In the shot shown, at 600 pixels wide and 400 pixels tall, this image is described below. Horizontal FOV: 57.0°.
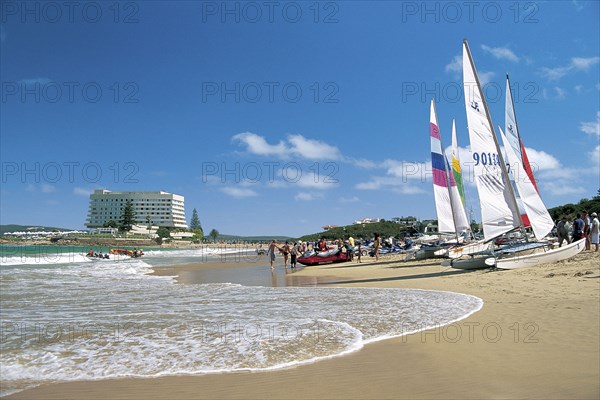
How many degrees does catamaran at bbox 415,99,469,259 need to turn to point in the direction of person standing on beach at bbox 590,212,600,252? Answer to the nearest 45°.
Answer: approximately 90° to its right

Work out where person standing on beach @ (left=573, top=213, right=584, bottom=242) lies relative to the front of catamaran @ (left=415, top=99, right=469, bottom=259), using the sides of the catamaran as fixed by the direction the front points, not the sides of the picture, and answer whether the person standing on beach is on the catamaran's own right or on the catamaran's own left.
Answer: on the catamaran's own right

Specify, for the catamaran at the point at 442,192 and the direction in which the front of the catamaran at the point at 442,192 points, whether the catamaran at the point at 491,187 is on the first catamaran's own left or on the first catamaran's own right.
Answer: on the first catamaran's own right
